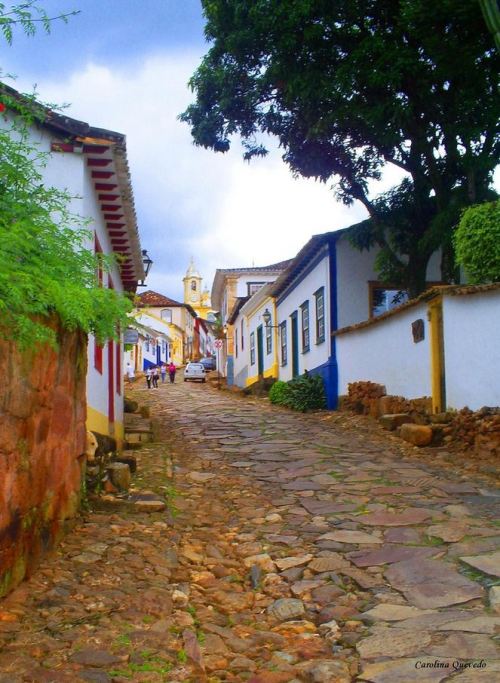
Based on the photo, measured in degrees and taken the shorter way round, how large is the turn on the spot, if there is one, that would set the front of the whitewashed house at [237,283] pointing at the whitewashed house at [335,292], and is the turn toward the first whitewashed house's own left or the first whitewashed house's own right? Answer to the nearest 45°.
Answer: approximately 45° to the first whitewashed house's own left

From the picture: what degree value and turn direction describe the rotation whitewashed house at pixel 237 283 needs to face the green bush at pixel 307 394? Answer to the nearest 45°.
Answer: approximately 45° to its left

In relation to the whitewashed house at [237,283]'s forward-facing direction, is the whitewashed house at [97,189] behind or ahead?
ahead

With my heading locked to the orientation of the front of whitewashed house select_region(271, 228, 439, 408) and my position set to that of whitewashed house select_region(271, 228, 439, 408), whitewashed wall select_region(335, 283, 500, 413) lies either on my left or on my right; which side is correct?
on my left

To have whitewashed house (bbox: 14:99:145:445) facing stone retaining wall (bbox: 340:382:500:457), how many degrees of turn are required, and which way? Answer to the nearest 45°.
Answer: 0° — it already faces it

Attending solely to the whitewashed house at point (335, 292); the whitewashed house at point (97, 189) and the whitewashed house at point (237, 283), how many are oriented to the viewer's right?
1

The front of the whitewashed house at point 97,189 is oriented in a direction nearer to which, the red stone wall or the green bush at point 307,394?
the green bush

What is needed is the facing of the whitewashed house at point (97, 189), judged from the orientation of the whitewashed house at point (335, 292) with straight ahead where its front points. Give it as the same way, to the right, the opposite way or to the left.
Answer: the opposite way

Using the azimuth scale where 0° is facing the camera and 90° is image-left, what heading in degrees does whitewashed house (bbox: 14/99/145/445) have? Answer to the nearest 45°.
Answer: approximately 270°

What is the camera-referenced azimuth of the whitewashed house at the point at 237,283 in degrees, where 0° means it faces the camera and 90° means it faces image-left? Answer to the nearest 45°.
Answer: approximately 45°

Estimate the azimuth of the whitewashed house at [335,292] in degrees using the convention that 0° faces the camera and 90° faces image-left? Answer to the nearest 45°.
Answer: approximately 45°

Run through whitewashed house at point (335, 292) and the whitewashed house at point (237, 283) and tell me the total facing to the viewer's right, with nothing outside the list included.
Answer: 0

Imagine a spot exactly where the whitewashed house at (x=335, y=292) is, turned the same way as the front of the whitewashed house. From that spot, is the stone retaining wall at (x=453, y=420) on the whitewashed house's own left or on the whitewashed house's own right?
on the whitewashed house's own left
